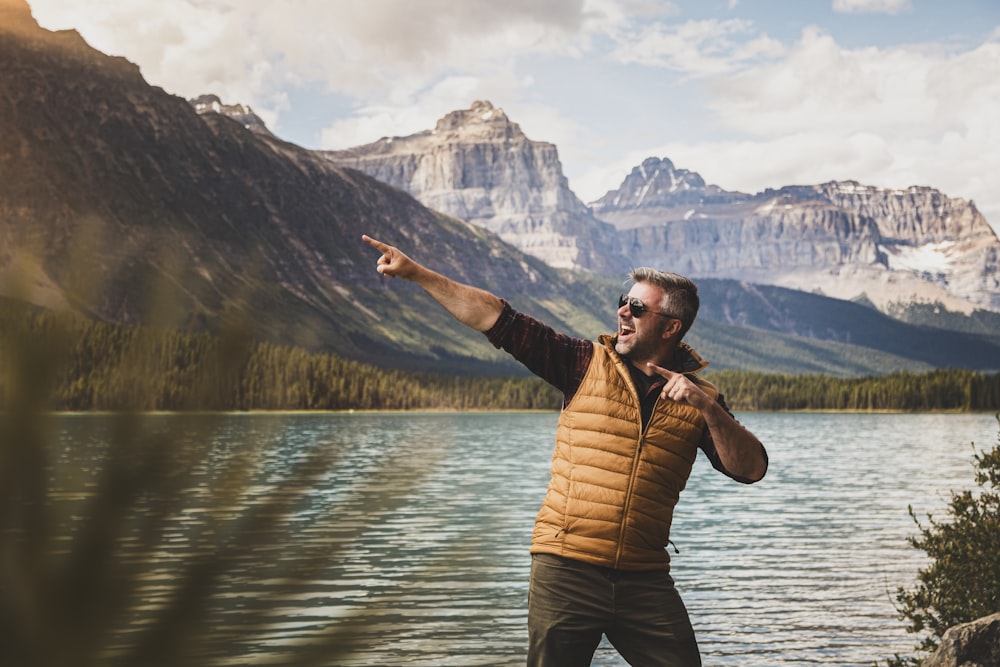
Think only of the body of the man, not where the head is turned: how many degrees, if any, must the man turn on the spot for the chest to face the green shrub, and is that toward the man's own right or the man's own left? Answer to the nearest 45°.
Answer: approximately 135° to the man's own left

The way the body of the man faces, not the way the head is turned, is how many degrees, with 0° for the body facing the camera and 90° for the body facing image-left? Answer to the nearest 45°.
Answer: approximately 0°
